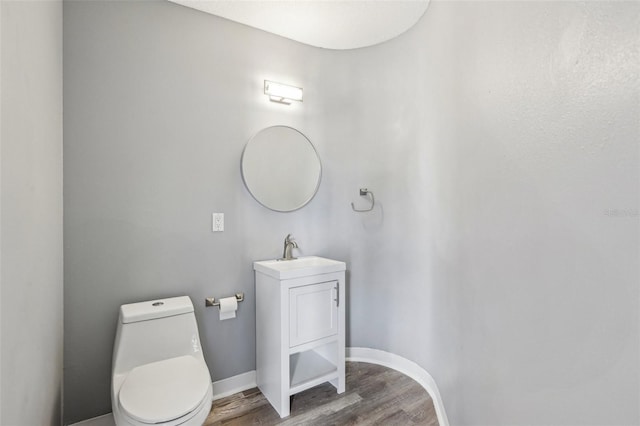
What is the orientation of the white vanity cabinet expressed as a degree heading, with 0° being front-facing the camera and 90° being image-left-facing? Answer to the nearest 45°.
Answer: approximately 315°

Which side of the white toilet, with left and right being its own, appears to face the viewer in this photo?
front

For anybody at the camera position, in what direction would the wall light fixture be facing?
facing the viewer and to the right of the viewer

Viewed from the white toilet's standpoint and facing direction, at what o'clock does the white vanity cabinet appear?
The white vanity cabinet is roughly at 9 o'clock from the white toilet.

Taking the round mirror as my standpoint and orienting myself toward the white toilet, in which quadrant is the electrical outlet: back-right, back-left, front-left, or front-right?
front-right

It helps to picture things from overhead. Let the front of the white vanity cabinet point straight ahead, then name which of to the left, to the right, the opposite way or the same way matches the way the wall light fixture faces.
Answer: the same way

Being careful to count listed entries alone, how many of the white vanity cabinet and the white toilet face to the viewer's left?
0

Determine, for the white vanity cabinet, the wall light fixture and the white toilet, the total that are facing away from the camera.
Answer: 0

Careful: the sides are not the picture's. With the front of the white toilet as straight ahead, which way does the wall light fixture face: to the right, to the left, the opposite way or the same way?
the same way

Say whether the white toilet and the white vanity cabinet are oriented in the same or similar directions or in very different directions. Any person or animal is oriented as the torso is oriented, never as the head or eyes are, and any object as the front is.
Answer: same or similar directions
